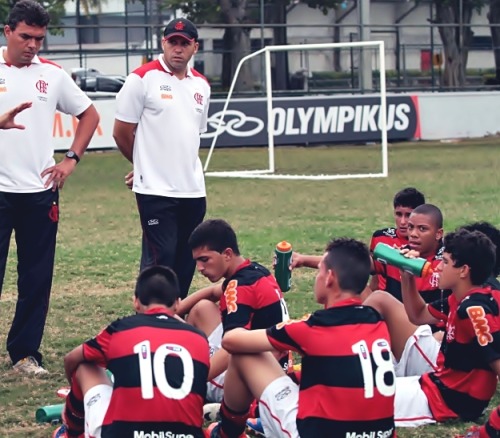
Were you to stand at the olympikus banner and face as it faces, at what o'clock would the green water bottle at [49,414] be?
The green water bottle is roughly at 12 o'clock from the olympikus banner.

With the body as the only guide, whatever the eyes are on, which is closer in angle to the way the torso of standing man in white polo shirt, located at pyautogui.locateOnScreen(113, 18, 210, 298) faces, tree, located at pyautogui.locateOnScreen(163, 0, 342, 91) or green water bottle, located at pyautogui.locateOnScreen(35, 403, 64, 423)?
the green water bottle

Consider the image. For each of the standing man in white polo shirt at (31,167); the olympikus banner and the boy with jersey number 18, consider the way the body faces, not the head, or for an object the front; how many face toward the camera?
2

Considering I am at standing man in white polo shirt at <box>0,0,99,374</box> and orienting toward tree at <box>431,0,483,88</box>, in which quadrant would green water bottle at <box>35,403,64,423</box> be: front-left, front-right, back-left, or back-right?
back-right

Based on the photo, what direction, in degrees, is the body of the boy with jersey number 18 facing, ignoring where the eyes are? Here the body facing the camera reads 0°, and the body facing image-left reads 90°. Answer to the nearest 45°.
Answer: approximately 135°

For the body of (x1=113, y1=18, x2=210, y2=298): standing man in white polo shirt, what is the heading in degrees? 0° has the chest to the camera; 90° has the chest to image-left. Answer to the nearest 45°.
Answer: approximately 315°

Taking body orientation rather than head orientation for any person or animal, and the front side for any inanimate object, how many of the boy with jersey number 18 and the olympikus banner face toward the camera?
1

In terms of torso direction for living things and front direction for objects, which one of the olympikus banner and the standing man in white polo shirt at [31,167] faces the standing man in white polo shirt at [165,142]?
the olympikus banner

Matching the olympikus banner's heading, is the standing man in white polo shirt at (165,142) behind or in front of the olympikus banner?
in front

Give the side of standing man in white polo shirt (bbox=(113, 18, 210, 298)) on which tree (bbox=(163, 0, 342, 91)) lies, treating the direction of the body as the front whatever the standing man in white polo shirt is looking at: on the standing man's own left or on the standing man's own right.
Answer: on the standing man's own left

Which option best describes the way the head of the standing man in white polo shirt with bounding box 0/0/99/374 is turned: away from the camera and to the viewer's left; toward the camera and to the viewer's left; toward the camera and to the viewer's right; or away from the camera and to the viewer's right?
toward the camera and to the viewer's right

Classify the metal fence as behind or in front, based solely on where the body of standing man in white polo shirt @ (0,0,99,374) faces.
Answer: behind

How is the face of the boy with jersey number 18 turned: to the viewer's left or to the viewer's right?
to the viewer's left
